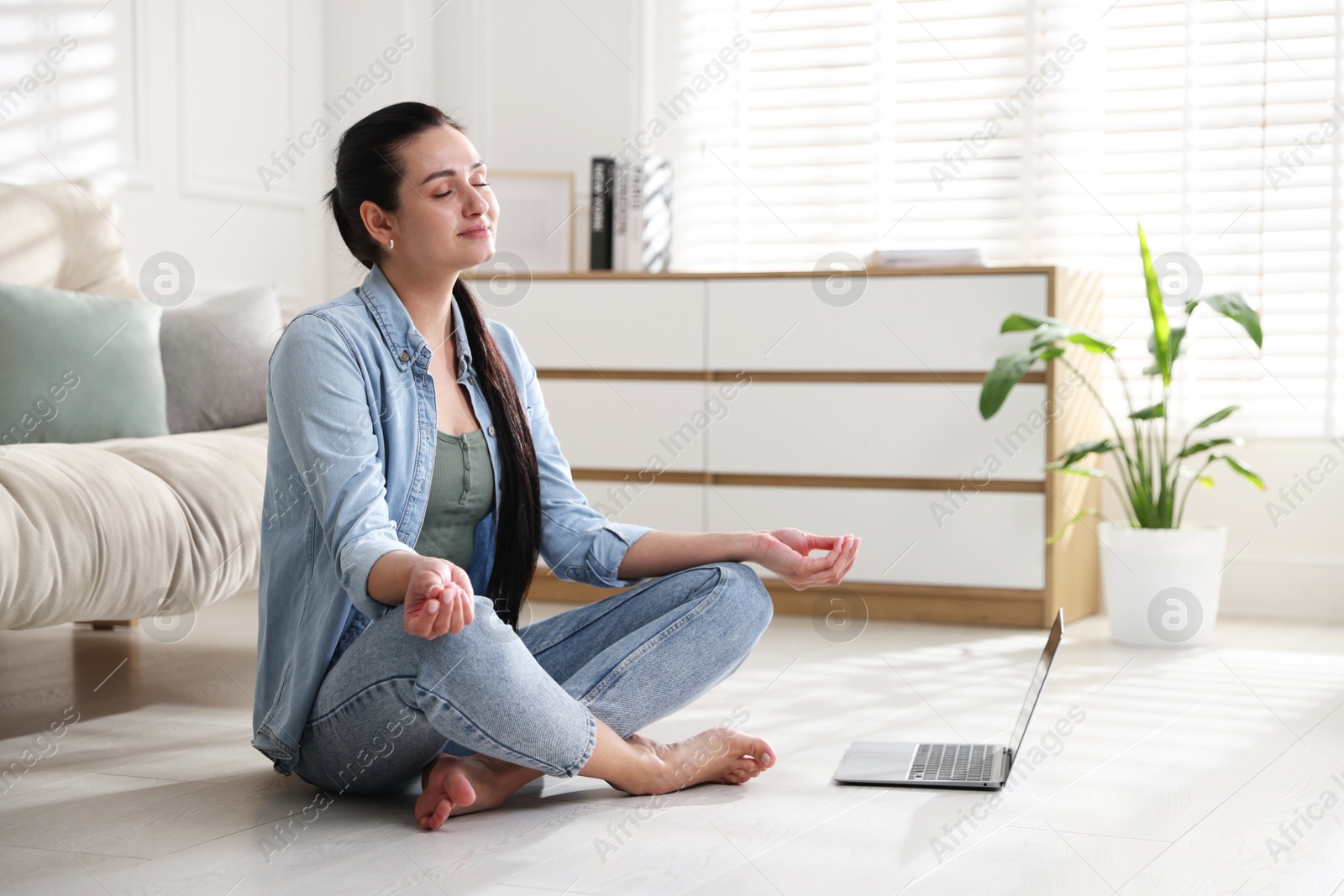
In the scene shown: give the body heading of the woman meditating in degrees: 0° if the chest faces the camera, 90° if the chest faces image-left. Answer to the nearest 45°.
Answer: approximately 315°

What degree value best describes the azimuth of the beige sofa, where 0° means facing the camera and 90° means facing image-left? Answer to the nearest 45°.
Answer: approximately 315°

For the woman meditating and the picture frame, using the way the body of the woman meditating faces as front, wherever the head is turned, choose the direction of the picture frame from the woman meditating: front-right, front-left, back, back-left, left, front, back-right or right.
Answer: back-left

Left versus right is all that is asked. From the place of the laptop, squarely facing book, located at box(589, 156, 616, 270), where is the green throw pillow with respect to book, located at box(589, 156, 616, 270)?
left

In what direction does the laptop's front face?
to the viewer's left
